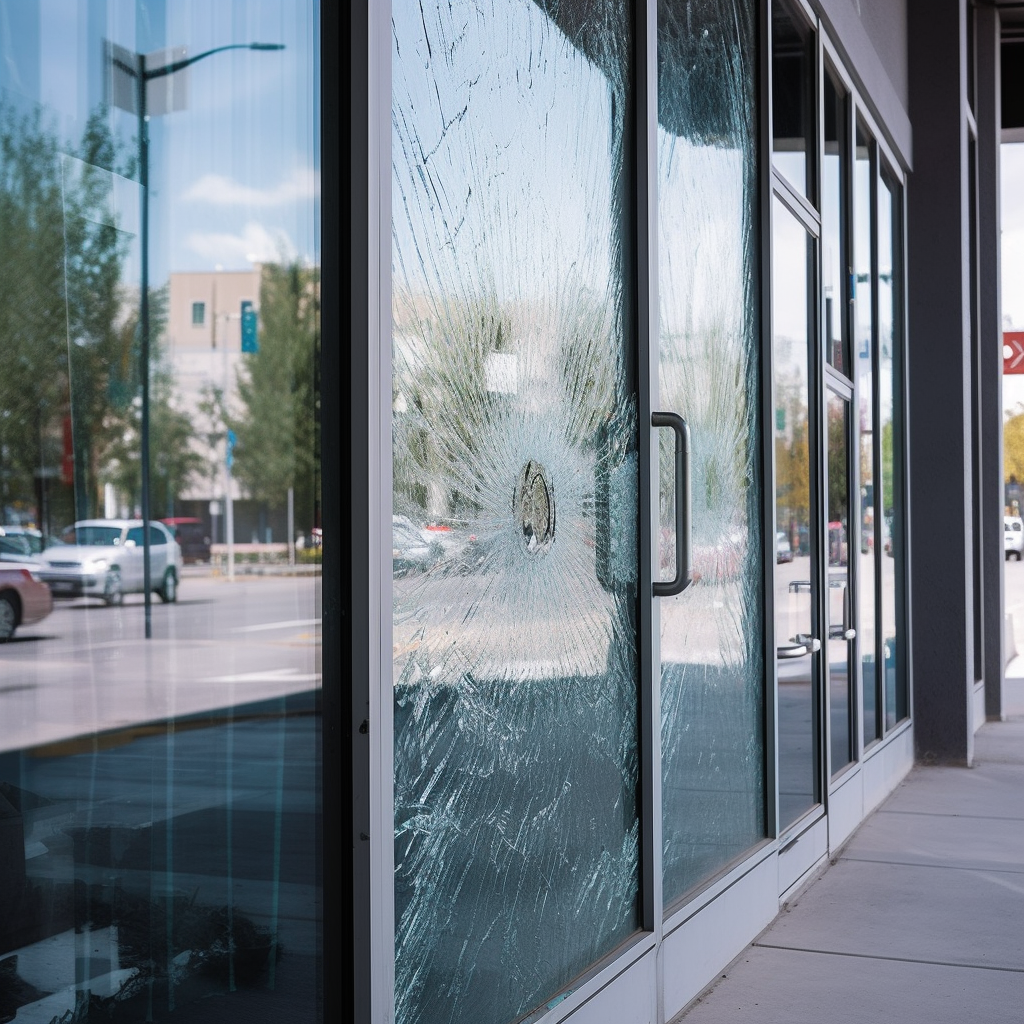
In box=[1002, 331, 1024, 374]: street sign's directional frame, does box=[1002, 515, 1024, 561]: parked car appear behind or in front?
behind

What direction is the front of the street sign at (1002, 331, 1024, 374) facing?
toward the camera

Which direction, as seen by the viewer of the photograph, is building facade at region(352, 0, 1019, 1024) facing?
facing the viewer and to the right of the viewer

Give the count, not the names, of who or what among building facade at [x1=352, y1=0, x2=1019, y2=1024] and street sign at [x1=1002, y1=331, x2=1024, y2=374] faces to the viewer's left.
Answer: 0
